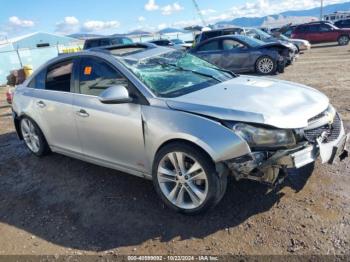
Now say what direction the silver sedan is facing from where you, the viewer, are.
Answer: facing the viewer and to the right of the viewer
